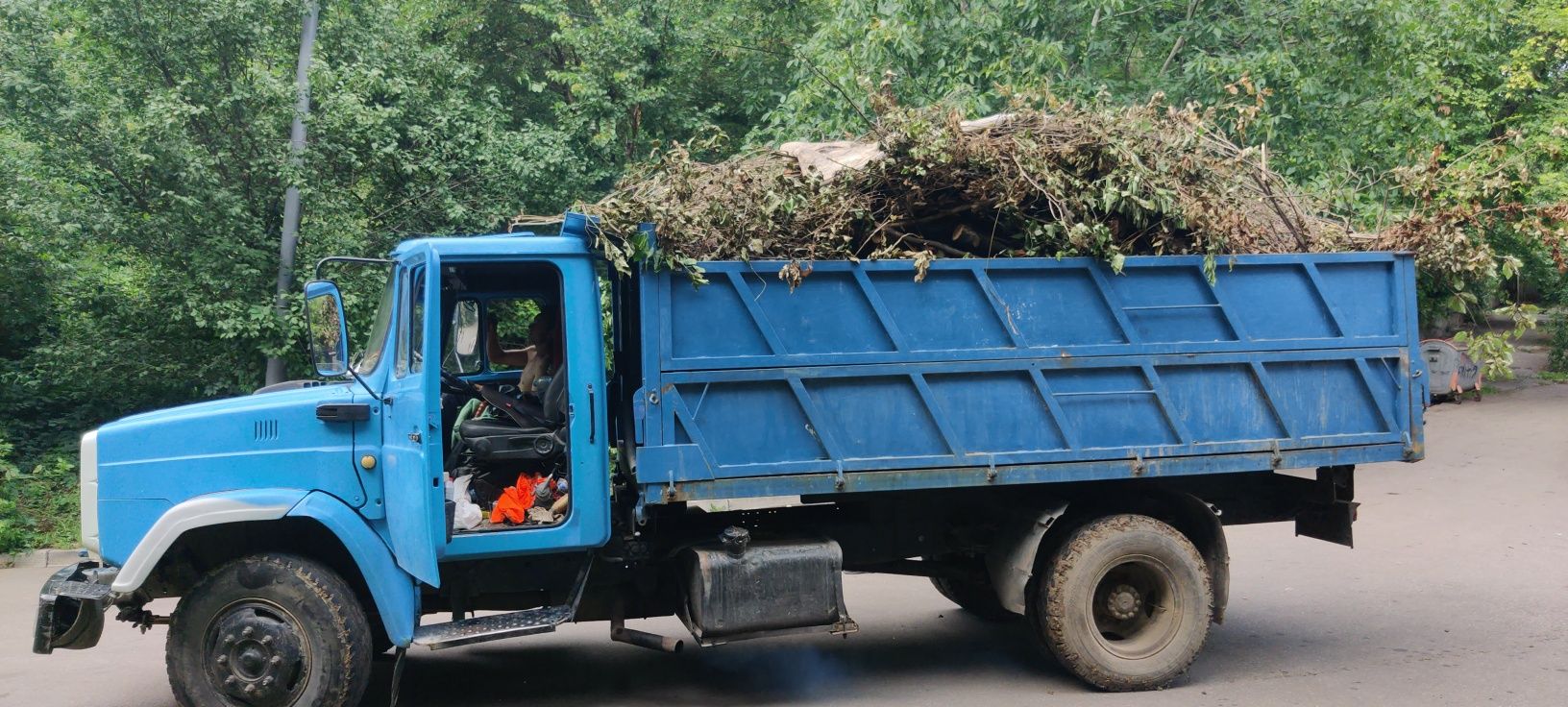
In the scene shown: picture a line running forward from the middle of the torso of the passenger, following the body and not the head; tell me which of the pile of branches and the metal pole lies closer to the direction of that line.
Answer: the metal pole

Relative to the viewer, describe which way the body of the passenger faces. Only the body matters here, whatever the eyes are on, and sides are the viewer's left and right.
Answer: facing to the left of the viewer

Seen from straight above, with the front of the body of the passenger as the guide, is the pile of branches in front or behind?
behind

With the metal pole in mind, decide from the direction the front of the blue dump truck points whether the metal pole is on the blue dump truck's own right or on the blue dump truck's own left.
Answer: on the blue dump truck's own right

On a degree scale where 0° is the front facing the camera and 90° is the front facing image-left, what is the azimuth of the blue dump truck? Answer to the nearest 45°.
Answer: approximately 90°

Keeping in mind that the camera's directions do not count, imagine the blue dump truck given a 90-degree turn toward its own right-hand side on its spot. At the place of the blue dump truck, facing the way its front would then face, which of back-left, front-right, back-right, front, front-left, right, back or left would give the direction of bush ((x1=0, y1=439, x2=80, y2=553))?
front-left

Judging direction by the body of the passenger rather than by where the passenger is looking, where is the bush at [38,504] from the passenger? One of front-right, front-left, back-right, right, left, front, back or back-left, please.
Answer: front-right
